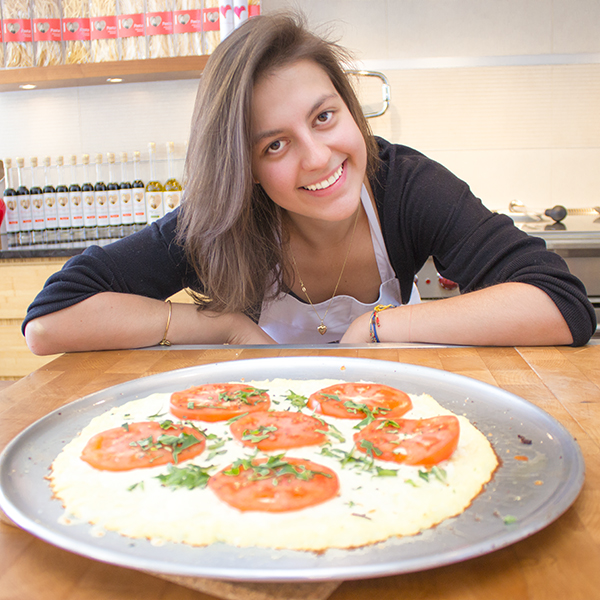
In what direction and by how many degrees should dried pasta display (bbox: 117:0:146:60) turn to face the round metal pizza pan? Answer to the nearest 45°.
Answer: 0° — it already faces it

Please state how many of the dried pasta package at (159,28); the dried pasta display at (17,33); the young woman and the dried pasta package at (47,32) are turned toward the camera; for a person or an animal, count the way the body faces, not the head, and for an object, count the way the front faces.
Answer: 4

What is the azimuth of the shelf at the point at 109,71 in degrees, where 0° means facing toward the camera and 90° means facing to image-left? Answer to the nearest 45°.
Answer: approximately 0°

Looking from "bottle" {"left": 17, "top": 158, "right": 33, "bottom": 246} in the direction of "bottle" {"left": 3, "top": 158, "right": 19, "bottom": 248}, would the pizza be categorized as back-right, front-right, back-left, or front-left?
back-left

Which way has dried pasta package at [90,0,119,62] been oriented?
toward the camera

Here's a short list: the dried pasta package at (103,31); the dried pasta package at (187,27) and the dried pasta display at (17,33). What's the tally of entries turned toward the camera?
3

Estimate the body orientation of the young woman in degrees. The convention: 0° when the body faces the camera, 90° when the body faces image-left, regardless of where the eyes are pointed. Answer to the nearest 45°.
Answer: approximately 0°

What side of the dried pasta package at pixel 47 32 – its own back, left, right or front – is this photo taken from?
front

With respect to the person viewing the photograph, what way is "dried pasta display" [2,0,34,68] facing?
facing the viewer

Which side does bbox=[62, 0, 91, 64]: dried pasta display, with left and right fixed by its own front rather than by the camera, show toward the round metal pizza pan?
front
